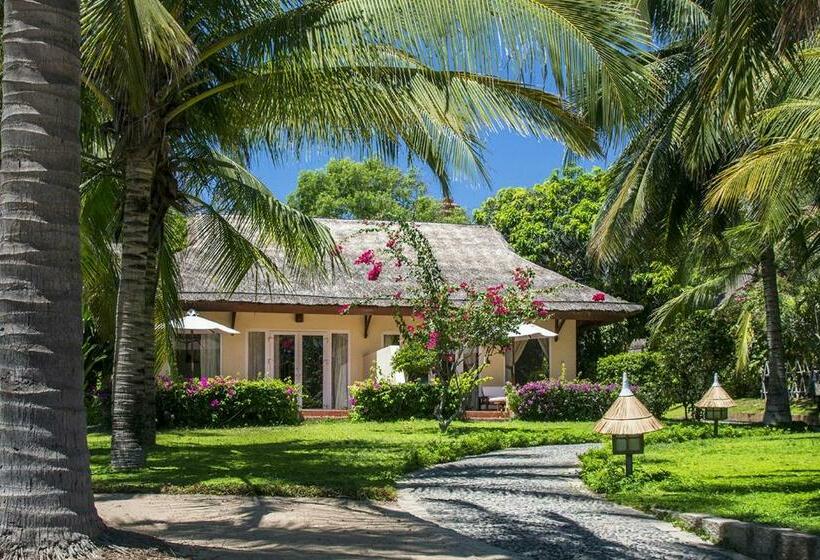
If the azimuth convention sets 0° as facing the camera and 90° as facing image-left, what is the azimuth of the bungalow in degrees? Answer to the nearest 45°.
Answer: approximately 0°

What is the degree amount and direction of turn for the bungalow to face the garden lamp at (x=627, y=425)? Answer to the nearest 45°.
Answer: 0° — it already faces it

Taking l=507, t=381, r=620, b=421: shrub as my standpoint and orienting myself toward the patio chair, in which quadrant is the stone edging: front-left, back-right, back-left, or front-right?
back-left

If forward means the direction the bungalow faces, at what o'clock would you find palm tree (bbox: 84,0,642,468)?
The palm tree is roughly at 12 o'clock from the bungalow.

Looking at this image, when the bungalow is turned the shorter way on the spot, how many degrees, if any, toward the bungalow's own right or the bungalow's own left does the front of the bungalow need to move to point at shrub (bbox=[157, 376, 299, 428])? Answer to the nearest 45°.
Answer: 0° — it already faces it

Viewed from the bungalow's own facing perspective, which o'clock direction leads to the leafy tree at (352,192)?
The leafy tree is roughly at 6 o'clock from the bungalow.

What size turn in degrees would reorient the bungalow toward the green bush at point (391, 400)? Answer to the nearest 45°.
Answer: approximately 45° to its left

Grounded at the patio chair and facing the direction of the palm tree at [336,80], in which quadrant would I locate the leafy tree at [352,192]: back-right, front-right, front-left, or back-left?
back-right

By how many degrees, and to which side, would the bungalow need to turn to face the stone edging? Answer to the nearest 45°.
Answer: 0° — it already faces it
